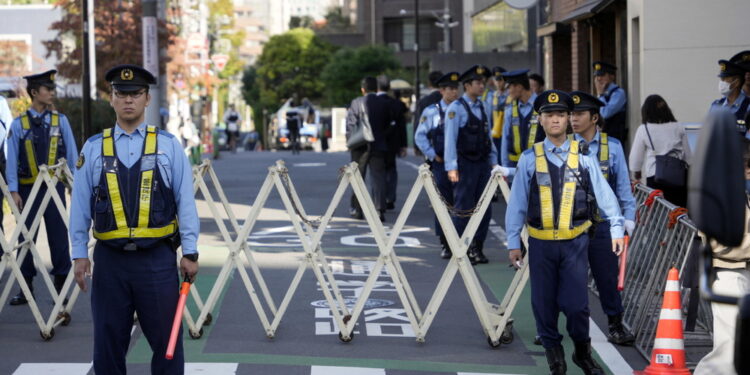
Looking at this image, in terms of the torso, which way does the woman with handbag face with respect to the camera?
away from the camera

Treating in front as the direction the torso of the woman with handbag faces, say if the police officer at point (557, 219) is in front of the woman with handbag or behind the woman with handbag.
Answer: behind

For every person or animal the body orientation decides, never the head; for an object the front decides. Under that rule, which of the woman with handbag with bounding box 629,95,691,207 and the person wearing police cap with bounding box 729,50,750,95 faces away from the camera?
the woman with handbag

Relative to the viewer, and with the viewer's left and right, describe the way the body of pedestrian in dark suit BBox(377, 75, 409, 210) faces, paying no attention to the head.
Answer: facing away from the viewer

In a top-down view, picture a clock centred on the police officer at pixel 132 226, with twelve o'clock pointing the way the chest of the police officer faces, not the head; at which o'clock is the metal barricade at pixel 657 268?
The metal barricade is roughly at 8 o'clock from the police officer.
